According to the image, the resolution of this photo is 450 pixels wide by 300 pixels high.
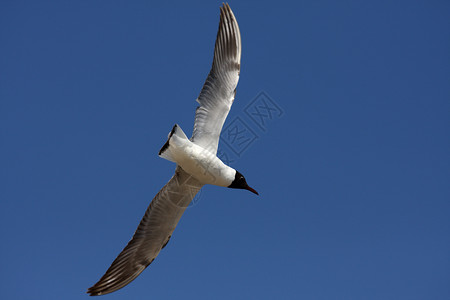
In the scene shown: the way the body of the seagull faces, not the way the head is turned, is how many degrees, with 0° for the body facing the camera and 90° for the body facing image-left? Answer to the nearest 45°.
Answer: approximately 270°
